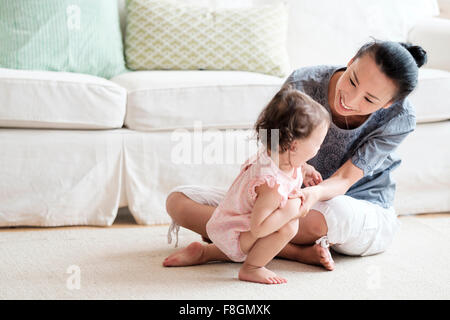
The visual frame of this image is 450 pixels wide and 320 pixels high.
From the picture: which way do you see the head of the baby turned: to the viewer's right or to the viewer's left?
to the viewer's right

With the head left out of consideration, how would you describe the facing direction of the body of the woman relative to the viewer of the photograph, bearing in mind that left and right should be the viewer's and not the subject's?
facing the viewer and to the left of the viewer

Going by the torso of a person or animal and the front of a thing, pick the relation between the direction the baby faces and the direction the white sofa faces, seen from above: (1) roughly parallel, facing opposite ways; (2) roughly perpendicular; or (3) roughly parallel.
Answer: roughly perpendicular

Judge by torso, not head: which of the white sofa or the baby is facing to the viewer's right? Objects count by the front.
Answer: the baby

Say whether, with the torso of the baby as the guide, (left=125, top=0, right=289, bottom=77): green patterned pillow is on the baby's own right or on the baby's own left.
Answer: on the baby's own left

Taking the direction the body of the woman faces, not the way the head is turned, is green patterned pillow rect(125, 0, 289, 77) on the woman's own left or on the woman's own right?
on the woman's own right

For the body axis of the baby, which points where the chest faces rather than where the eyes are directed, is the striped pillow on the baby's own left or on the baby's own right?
on the baby's own left

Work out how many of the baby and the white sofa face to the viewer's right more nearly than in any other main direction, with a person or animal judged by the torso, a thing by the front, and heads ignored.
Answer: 1

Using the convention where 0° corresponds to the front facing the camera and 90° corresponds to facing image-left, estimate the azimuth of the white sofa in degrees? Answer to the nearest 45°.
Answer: approximately 0°

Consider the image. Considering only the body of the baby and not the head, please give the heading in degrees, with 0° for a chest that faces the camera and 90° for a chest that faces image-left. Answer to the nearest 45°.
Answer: approximately 270°

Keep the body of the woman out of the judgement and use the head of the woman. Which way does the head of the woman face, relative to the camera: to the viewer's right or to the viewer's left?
to the viewer's left

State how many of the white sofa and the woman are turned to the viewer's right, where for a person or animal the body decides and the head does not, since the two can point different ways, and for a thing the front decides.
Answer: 0
